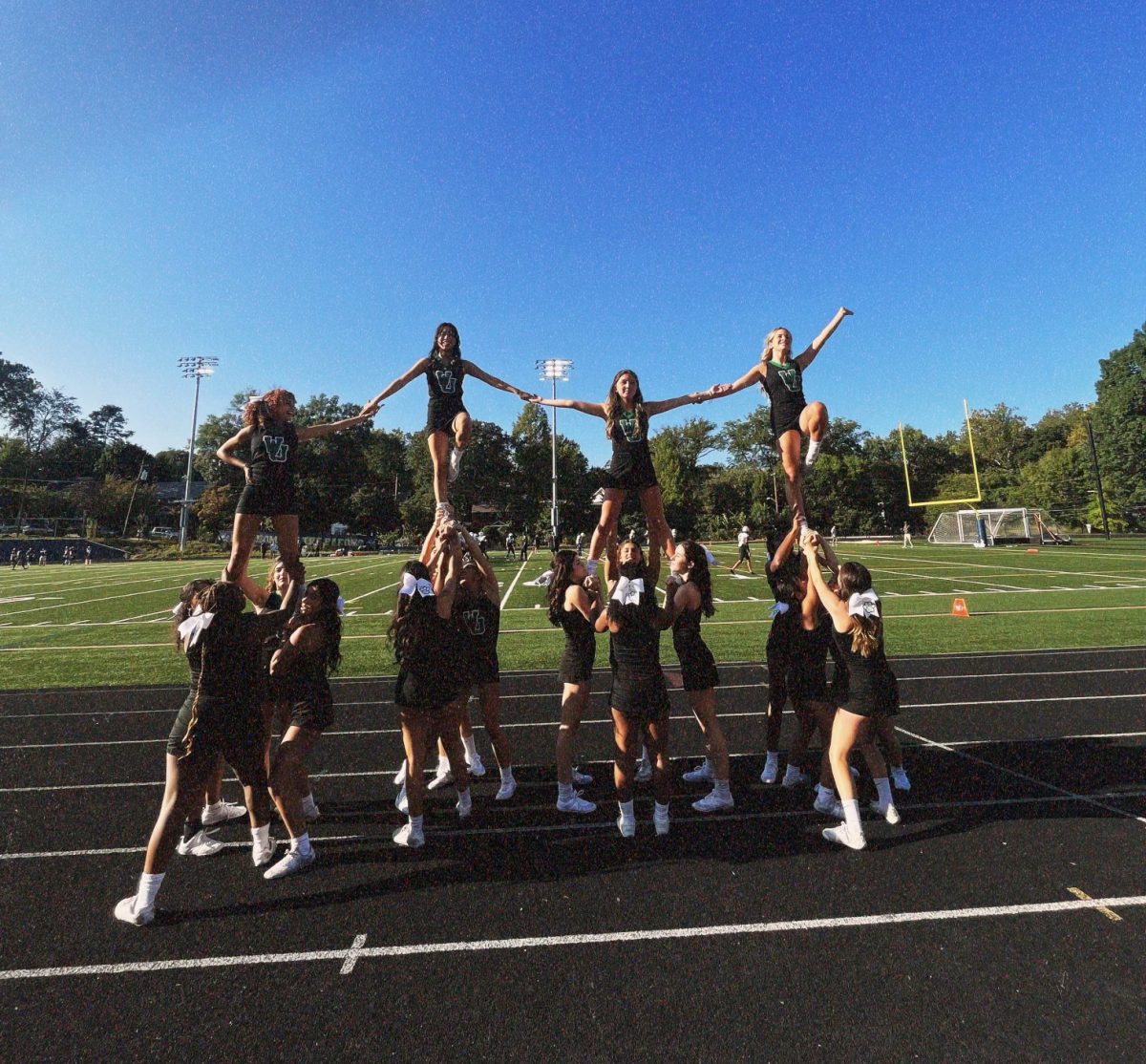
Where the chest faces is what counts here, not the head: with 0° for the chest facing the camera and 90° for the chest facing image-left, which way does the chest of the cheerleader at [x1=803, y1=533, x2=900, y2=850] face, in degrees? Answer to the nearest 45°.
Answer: approximately 135°

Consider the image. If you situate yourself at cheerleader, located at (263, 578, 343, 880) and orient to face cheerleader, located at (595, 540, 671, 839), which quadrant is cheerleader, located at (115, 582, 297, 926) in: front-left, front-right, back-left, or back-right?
back-right

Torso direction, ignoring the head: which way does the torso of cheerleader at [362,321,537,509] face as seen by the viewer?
toward the camera

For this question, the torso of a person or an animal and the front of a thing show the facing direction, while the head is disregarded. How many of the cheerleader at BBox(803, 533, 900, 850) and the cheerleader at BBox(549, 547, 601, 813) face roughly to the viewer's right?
1

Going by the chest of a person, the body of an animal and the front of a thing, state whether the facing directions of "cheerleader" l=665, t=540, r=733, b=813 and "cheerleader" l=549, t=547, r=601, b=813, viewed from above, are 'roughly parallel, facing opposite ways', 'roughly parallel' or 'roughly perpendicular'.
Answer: roughly parallel, facing opposite ways

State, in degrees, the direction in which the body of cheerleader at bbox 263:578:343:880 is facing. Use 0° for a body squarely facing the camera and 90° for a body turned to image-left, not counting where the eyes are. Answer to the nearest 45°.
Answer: approximately 90°

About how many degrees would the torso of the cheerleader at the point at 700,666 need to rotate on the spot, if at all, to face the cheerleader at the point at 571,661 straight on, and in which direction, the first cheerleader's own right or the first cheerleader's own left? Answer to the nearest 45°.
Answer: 0° — they already face them

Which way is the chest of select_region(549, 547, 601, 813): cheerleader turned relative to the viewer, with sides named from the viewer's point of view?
facing to the right of the viewer

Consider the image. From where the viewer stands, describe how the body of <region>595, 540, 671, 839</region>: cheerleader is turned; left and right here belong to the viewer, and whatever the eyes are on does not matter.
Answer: facing away from the viewer

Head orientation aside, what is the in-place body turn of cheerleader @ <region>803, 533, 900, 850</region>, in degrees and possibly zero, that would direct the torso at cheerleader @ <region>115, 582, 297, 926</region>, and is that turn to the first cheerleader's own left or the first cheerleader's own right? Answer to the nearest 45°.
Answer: approximately 90° to the first cheerleader's own left

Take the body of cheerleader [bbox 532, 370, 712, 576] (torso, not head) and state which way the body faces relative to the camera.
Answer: toward the camera
